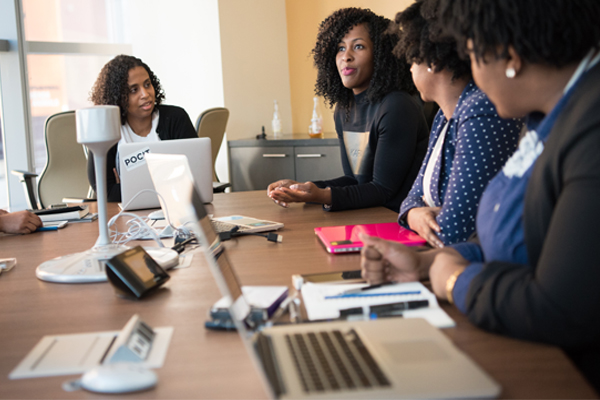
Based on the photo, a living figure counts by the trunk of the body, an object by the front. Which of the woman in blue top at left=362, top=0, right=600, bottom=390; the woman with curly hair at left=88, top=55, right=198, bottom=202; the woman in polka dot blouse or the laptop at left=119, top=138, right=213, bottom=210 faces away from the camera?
the laptop

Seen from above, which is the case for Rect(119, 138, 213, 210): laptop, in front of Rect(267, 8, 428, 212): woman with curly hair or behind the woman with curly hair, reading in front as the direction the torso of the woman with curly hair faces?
in front

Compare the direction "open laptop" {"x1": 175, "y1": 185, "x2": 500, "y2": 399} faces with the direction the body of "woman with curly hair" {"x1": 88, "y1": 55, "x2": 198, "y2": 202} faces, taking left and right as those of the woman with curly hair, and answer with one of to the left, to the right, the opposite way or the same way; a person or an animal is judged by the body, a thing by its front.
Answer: to the left

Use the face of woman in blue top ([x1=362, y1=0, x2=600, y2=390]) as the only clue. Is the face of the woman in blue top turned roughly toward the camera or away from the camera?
away from the camera

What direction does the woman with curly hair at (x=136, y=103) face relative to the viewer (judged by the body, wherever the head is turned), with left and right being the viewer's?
facing the viewer

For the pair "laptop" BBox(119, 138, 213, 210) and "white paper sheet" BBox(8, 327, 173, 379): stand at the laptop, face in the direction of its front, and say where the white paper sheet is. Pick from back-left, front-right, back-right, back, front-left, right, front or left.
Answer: back

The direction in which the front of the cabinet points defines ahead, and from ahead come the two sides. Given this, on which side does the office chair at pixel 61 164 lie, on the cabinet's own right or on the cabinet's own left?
on the cabinet's own right

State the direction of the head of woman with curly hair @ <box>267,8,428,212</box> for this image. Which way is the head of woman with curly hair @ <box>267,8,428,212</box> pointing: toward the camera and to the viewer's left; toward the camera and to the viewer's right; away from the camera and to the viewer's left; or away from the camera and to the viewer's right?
toward the camera and to the viewer's left

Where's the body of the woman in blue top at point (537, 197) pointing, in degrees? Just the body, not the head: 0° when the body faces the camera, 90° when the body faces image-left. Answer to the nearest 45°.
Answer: approximately 90°

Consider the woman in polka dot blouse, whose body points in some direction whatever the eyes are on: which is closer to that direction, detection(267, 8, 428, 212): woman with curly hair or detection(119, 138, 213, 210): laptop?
the laptop

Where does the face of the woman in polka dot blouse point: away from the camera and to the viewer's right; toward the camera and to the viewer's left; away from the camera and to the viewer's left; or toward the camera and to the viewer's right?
away from the camera and to the viewer's left

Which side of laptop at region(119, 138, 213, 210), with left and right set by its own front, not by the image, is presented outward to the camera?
back

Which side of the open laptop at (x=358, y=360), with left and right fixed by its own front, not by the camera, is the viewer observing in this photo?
right

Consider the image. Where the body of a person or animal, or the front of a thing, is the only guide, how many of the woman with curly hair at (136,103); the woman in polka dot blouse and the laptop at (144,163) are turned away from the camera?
1

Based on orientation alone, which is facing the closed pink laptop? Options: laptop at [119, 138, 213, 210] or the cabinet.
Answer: the cabinet
